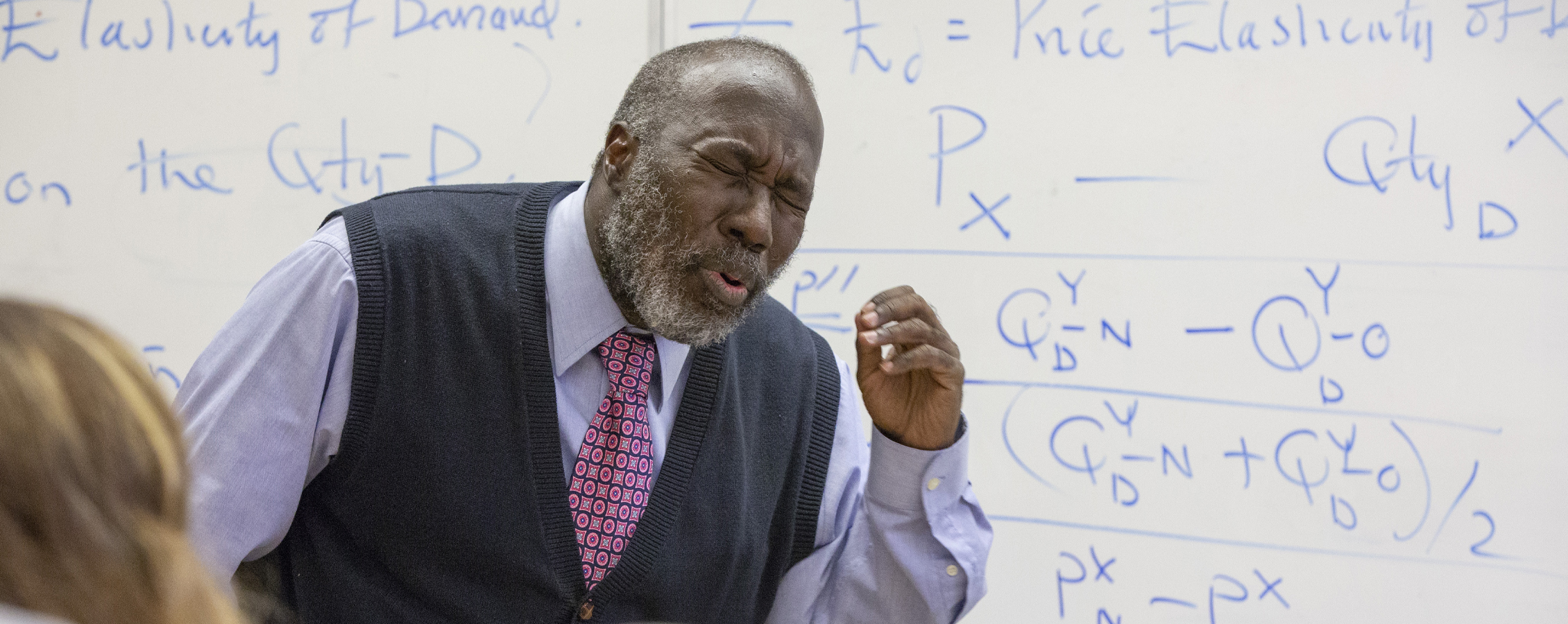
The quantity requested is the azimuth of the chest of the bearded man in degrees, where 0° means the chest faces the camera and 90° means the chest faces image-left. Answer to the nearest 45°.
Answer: approximately 315°
